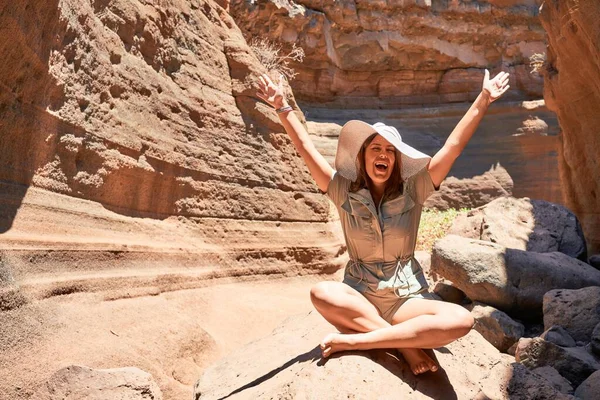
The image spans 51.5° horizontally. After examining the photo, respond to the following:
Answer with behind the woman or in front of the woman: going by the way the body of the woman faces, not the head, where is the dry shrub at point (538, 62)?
behind

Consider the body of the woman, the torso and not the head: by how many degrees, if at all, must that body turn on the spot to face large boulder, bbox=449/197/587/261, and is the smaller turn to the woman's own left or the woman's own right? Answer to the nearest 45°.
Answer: approximately 180°

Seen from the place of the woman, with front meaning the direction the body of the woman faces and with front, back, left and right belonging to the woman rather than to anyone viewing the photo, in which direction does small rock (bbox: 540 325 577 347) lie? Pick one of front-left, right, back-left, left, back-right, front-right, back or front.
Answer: back-left

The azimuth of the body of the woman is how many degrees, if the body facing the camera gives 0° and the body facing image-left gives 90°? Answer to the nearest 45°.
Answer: approximately 0°

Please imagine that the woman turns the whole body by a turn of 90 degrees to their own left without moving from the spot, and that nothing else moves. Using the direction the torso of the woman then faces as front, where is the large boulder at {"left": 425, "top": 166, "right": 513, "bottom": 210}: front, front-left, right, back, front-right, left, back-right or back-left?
left

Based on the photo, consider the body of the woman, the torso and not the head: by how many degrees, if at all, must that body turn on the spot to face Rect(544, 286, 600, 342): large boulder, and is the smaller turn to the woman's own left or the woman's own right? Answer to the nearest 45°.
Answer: approximately 135° to the woman's own left

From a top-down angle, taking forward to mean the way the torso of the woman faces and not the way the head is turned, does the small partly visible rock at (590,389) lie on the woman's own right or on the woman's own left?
on the woman's own left

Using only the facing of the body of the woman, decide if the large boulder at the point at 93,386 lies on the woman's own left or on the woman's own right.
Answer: on the woman's own right

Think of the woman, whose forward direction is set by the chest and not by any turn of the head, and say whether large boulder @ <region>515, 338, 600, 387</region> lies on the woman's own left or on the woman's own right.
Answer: on the woman's own left

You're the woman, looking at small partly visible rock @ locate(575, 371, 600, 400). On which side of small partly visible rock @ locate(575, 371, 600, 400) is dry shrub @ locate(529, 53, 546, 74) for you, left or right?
left
